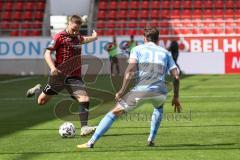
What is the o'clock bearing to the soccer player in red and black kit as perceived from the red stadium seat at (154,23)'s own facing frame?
The soccer player in red and black kit is roughly at 12 o'clock from the red stadium seat.

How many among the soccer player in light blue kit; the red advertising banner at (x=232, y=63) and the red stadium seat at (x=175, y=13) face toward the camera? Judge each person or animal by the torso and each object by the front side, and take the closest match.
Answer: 2

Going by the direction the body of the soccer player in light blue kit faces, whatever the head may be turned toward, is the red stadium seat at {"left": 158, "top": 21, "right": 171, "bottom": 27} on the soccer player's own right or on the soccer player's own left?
on the soccer player's own right

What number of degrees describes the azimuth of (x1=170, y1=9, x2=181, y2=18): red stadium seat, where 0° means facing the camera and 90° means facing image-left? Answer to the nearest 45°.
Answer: approximately 0°

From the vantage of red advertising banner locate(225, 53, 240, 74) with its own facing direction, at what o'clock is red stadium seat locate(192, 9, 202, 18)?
The red stadium seat is roughly at 5 o'clock from the red advertising banner.

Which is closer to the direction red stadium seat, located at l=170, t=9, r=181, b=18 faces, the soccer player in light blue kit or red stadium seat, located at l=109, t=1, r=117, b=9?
the soccer player in light blue kit

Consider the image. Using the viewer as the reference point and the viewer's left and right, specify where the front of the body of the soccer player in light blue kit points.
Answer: facing away from the viewer and to the left of the viewer
